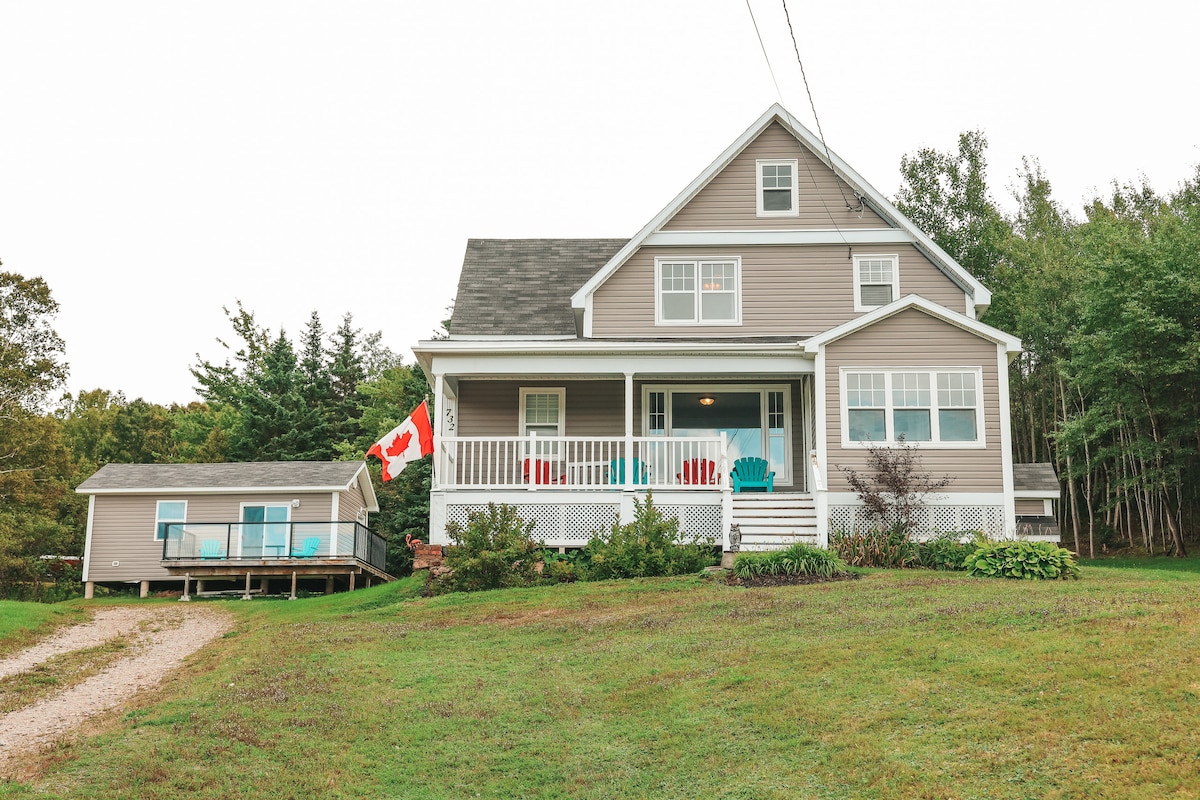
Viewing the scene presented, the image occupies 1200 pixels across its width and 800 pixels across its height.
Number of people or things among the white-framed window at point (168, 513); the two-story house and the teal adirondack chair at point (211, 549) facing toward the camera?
3

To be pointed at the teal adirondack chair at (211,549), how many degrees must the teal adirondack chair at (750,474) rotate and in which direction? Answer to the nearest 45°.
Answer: approximately 90° to its right

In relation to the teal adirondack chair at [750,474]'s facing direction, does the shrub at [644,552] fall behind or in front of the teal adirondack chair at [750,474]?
in front

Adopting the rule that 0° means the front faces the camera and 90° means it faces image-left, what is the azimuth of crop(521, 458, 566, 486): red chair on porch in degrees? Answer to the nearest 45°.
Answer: approximately 315°

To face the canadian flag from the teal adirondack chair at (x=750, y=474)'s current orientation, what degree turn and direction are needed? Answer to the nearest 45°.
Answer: approximately 90° to its right

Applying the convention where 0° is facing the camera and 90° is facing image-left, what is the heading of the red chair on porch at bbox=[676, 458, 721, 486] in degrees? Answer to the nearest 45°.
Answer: approximately 0°

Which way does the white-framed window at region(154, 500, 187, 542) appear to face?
toward the camera

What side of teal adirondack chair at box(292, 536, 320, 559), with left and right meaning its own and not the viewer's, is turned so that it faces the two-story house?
left

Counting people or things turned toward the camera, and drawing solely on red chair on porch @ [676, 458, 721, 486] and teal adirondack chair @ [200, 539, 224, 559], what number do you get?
2

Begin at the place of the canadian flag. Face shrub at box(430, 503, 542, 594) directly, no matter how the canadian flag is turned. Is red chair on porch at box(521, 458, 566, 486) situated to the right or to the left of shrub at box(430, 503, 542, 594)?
left

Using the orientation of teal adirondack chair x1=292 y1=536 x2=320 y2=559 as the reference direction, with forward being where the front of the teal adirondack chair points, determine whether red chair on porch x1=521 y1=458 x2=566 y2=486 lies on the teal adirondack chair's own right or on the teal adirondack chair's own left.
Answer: on the teal adirondack chair's own left

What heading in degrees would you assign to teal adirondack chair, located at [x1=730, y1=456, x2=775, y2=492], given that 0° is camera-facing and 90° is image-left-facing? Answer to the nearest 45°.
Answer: approximately 0°
